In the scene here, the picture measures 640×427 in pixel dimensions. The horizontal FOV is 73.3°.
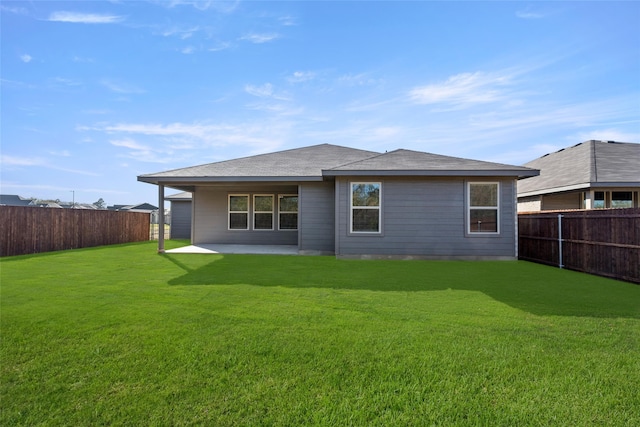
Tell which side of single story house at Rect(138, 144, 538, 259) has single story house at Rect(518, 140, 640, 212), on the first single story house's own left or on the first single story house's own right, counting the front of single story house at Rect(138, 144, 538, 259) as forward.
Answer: on the first single story house's own right

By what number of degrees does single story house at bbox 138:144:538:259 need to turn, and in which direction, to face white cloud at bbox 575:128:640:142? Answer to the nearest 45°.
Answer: approximately 45° to its right

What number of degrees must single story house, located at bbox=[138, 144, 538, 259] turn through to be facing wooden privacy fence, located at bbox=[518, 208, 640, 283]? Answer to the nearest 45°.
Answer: approximately 135° to its right

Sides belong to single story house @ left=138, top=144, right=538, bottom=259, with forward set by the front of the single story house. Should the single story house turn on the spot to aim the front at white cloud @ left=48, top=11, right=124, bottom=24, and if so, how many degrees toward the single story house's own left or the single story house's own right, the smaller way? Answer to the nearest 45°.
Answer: approximately 90° to the single story house's own left

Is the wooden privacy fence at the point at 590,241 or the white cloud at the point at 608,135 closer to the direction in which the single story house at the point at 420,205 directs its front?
the white cloud

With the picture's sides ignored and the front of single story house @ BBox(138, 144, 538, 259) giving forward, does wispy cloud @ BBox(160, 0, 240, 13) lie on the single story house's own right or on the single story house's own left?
on the single story house's own left

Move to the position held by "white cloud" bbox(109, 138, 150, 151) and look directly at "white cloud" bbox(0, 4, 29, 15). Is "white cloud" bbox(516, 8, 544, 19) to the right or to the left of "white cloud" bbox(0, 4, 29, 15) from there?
left

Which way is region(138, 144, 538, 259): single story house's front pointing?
away from the camera

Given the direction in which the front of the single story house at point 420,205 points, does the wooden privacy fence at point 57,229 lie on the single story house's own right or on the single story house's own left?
on the single story house's own left
